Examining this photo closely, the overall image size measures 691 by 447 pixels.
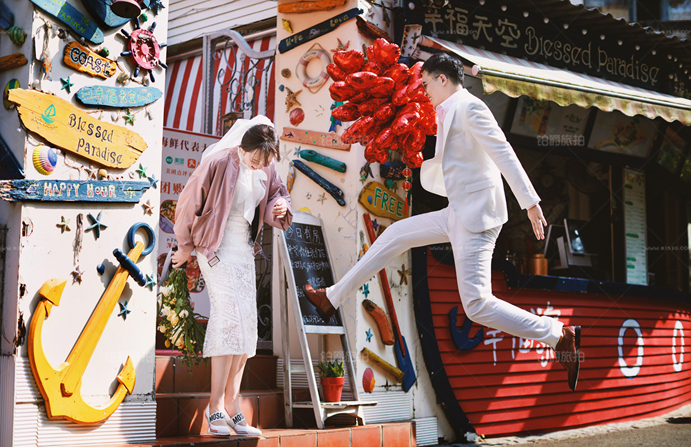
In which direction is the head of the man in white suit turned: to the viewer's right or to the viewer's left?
to the viewer's left

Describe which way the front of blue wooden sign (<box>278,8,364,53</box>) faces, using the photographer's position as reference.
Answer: facing the viewer

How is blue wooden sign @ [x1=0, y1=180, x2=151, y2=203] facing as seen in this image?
toward the camera

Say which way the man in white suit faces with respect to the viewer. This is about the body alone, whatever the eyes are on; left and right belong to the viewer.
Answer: facing to the left of the viewer

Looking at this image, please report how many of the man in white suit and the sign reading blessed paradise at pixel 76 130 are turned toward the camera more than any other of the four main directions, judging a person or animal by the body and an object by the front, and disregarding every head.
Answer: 1

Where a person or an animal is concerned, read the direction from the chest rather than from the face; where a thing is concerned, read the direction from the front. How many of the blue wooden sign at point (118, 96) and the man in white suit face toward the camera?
1

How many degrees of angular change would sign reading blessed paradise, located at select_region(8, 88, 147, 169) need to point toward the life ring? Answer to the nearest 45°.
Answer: approximately 135° to its left

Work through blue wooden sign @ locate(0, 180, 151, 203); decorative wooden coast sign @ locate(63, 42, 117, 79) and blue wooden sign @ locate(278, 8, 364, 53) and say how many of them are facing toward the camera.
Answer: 3

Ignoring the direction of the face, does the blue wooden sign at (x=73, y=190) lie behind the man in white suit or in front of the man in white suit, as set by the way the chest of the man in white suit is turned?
in front

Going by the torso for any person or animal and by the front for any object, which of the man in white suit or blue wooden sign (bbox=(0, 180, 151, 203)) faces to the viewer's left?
the man in white suit

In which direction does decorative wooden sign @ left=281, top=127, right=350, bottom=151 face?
toward the camera

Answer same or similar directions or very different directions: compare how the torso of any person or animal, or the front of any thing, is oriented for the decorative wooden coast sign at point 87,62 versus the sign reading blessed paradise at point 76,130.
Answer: same or similar directions
